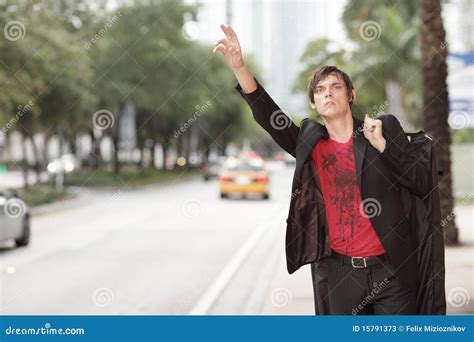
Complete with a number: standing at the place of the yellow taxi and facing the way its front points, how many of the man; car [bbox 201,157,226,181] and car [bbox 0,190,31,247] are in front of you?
1

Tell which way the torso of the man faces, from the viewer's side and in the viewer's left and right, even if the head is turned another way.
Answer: facing the viewer

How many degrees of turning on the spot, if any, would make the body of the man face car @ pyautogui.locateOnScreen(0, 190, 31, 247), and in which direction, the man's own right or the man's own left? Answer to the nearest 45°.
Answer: approximately 135° to the man's own right

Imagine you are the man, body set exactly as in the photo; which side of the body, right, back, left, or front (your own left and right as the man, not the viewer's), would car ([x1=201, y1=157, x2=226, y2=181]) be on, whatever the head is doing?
back
